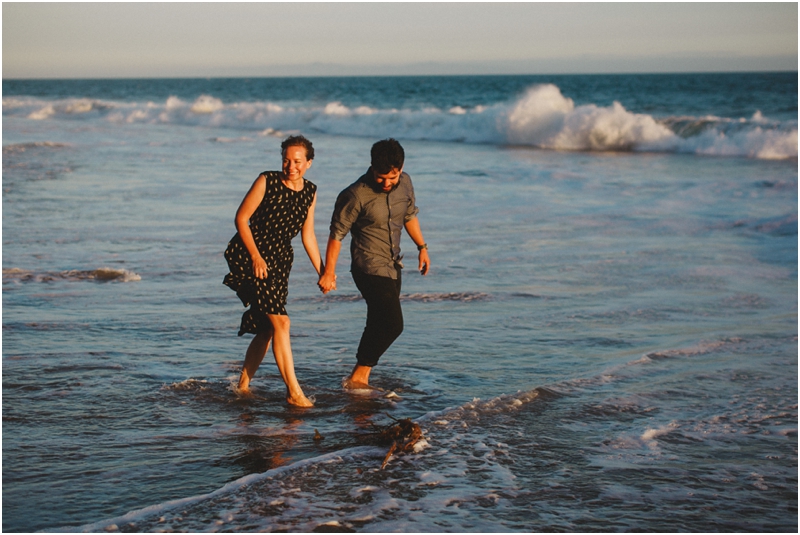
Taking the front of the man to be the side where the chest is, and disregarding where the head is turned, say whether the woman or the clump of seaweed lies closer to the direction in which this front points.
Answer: the clump of seaweed

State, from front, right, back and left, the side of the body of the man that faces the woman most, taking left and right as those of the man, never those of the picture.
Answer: right

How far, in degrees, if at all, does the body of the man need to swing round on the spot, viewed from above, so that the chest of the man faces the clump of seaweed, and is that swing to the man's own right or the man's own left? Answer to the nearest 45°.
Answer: approximately 45° to the man's own right

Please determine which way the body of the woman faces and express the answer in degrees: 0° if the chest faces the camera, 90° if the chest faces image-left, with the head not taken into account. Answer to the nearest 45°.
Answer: approximately 315°

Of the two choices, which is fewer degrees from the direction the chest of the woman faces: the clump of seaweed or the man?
the clump of seaweed
